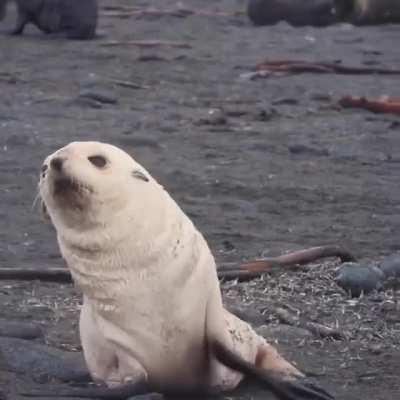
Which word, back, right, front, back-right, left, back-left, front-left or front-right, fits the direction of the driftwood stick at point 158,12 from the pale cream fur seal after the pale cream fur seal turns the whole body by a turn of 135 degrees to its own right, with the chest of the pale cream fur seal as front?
front

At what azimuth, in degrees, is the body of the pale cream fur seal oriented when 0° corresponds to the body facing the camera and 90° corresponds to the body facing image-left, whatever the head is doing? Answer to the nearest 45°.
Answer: approximately 45°

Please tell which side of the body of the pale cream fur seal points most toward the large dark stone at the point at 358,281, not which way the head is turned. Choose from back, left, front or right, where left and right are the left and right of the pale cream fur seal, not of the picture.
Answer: back

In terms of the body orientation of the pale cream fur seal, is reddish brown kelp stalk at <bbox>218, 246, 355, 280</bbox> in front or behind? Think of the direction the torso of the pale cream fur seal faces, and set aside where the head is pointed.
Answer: behind

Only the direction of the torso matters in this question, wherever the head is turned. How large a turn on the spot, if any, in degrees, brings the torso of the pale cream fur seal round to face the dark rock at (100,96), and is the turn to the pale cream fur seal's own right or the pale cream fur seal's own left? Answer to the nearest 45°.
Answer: approximately 135° to the pale cream fur seal's own right

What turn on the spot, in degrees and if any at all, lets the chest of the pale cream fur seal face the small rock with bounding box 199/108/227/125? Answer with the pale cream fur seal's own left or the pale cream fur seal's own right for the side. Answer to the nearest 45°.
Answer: approximately 135° to the pale cream fur seal's own right

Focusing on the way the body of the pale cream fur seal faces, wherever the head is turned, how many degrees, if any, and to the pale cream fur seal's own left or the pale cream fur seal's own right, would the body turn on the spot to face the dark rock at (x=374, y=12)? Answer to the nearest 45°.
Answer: approximately 135° to the pale cream fur seal's own right

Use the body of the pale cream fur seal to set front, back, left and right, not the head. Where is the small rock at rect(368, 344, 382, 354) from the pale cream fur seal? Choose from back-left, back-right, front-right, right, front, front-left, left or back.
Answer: back

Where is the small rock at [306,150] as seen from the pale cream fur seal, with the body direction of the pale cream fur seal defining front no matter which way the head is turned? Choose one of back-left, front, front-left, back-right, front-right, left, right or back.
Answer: back-right

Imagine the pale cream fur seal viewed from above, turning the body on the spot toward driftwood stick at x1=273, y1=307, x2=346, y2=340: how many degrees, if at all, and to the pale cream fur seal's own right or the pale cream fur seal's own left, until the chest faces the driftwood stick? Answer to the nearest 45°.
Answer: approximately 180°
